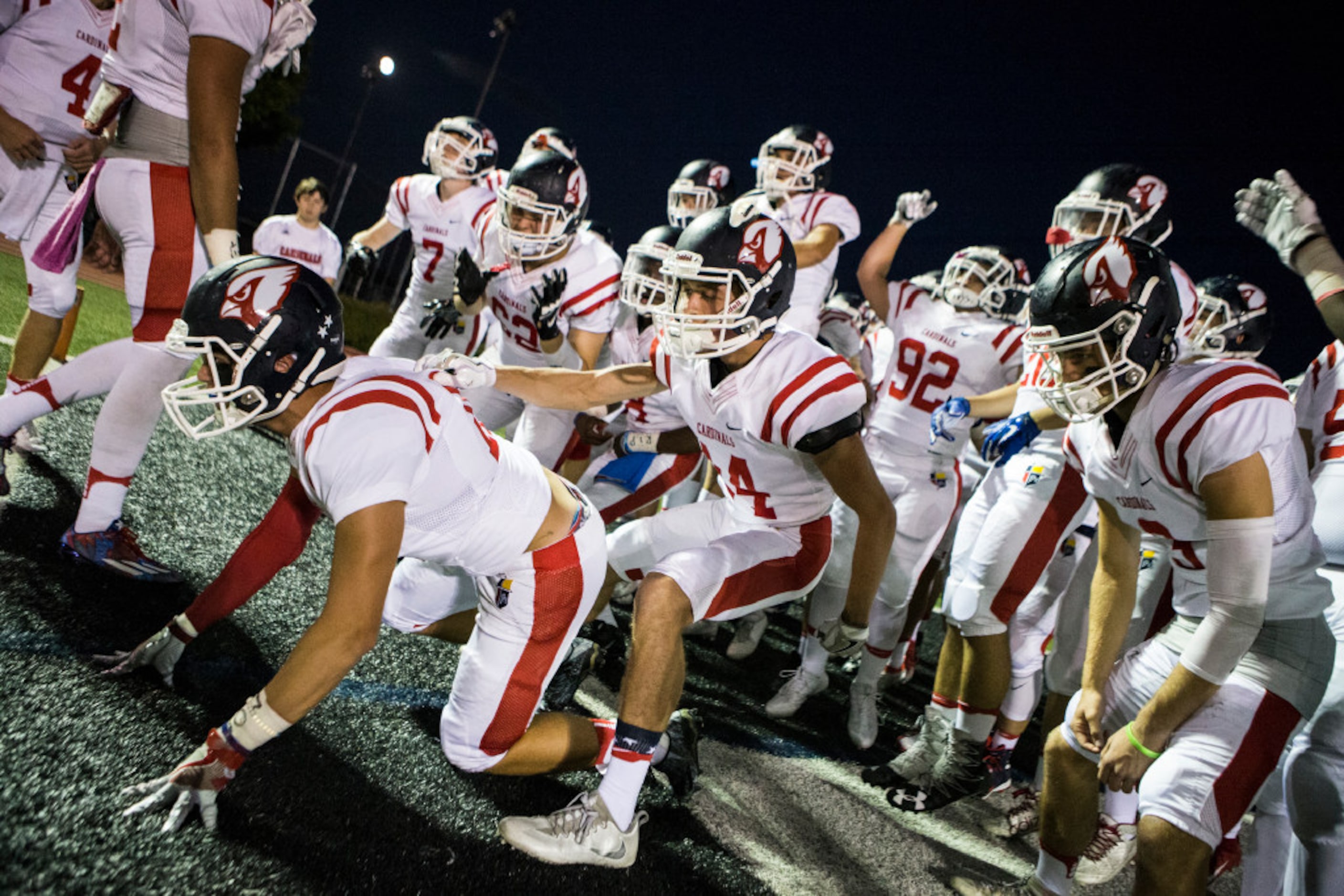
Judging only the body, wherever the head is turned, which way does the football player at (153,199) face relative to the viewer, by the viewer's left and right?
facing to the right of the viewer

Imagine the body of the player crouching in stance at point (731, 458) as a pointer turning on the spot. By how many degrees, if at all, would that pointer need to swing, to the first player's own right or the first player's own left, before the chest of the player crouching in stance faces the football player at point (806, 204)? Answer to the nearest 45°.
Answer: approximately 135° to the first player's own right

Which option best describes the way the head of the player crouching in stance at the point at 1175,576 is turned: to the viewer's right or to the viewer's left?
to the viewer's left

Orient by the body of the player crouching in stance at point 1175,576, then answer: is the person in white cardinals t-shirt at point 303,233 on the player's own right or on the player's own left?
on the player's own right

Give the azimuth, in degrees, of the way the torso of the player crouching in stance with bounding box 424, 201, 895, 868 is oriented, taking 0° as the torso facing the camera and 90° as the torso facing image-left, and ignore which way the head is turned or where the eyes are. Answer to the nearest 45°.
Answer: approximately 45°

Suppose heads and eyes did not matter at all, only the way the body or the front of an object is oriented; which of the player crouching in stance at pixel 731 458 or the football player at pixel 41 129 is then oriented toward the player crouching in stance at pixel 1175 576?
the football player

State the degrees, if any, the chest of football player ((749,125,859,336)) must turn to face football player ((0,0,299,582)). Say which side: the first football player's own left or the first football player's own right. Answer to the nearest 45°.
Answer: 0° — they already face them

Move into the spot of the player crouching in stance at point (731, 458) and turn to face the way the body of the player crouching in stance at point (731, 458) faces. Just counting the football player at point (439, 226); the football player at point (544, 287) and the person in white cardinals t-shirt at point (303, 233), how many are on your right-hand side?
3

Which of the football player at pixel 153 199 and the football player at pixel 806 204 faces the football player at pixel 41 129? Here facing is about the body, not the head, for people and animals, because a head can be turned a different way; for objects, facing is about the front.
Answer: the football player at pixel 806 204

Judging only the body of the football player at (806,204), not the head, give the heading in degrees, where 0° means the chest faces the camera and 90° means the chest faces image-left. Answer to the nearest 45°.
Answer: approximately 45°

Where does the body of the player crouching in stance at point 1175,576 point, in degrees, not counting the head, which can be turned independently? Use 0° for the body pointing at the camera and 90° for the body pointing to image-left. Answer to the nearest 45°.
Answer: approximately 45°
